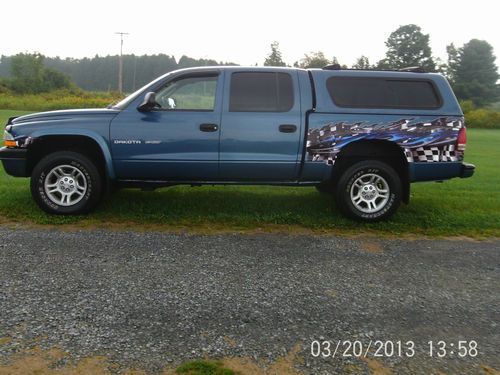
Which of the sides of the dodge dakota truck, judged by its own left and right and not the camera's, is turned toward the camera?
left
